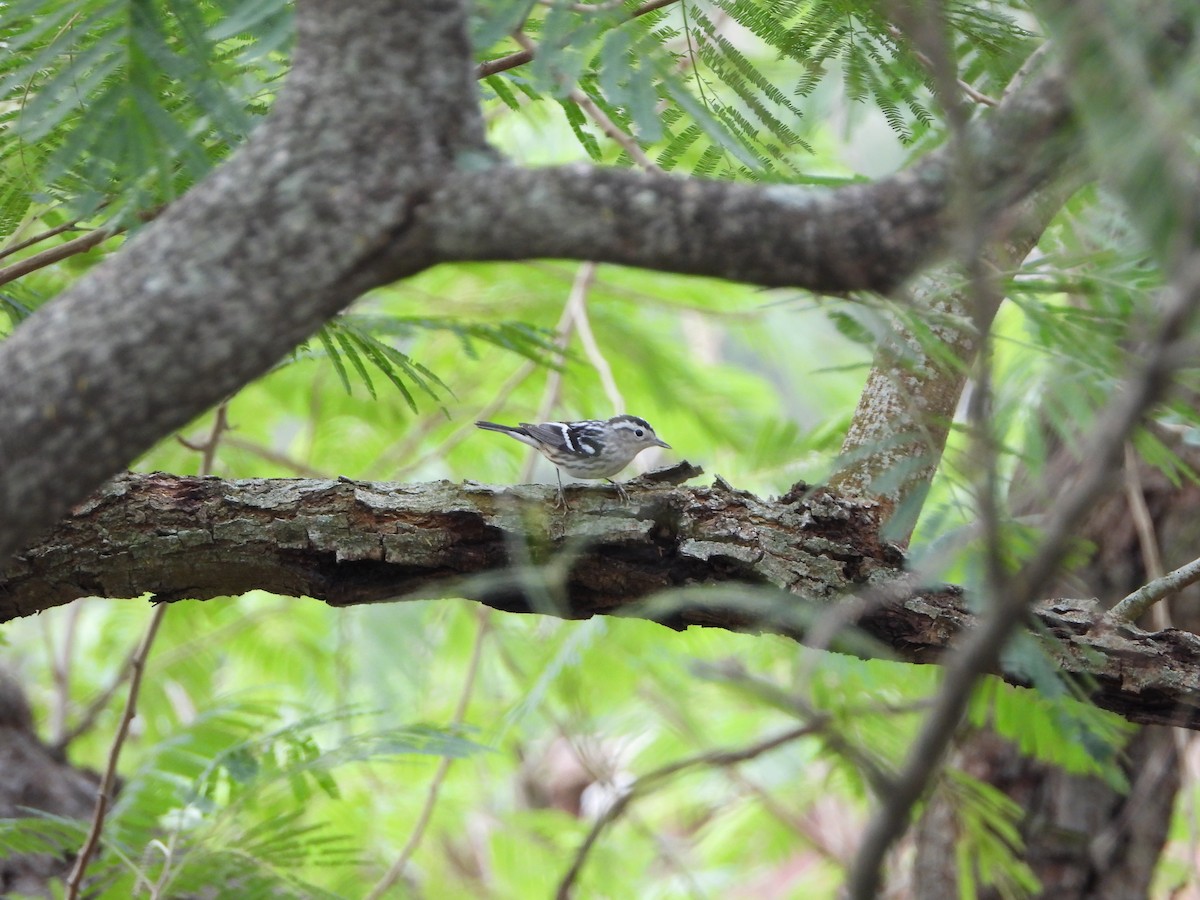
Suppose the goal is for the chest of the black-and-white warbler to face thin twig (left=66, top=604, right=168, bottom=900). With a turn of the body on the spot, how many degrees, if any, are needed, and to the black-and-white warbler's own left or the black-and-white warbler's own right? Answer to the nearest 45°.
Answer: approximately 135° to the black-and-white warbler's own right

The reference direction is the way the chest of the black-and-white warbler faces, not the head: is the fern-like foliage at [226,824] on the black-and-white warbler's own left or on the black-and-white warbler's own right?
on the black-and-white warbler's own right

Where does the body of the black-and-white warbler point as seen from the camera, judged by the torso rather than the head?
to the viewer's right
